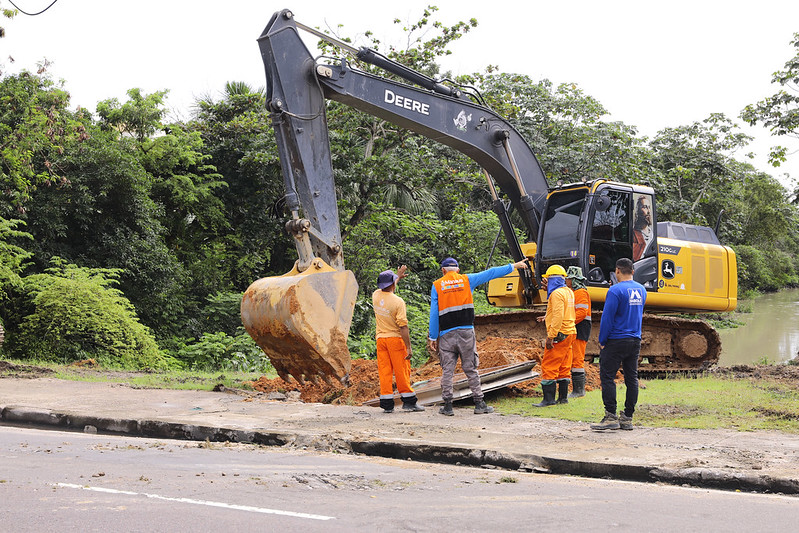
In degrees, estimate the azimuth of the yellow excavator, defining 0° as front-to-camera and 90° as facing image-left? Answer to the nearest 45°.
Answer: approximately 45°

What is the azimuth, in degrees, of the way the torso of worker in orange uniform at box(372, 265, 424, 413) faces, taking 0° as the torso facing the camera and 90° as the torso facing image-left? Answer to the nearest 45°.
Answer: approximately 225°

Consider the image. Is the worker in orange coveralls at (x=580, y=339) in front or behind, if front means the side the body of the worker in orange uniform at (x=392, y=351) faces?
in front

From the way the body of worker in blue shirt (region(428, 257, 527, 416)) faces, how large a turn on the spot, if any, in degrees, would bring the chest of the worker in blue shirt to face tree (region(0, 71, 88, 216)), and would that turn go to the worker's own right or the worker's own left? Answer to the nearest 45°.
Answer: approximately 45° to the worker's own left

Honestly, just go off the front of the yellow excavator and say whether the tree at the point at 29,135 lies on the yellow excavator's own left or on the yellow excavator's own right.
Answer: on the yellow excavator's own right

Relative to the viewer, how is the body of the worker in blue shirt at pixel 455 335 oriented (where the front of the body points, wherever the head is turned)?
away from the camera

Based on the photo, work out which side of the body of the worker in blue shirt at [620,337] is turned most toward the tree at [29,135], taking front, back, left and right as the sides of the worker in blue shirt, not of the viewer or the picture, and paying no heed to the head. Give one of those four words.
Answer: front

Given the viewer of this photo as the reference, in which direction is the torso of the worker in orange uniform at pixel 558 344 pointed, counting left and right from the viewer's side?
facing away from the viewer and to the left of the viewer

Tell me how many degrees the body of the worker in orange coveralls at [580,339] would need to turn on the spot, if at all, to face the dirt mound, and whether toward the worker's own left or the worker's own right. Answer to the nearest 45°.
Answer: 0° — they already face it

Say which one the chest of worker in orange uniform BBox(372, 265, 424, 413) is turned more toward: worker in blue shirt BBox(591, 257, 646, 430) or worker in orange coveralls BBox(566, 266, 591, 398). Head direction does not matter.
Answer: the worker in orange coveralls

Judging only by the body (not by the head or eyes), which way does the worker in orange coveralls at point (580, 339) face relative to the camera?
to the viewer's left

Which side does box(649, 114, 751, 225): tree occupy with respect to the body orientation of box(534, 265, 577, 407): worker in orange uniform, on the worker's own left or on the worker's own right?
on the worker's own right

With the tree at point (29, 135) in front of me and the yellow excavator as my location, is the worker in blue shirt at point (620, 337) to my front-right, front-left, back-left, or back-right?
back-left

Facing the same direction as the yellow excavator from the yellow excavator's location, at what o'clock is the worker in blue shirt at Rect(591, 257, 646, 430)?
The worker in blue shirt is roughly at 10 o'clock from the yellow excavator.

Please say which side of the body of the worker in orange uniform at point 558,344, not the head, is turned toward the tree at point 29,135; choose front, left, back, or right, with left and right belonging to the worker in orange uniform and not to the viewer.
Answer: front

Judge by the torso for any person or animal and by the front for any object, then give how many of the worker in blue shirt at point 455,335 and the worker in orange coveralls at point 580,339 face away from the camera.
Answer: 1

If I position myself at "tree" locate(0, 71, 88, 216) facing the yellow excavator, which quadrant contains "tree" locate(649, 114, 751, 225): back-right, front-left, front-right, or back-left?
front-left

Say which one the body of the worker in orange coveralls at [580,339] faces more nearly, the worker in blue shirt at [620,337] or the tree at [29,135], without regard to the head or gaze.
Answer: the tree

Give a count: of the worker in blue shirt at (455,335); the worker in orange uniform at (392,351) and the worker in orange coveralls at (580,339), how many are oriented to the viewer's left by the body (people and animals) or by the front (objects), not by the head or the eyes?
1
